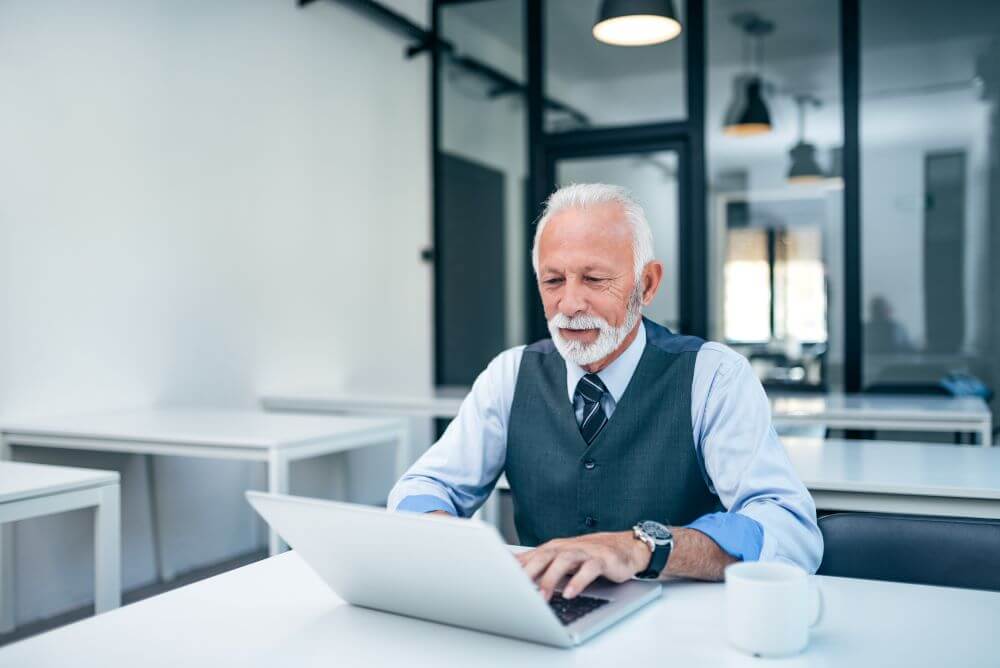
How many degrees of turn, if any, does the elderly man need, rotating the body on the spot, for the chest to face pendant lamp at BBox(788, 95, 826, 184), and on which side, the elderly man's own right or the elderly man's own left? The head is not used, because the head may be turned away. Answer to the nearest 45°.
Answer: approximately 135° to the elderly man's own right

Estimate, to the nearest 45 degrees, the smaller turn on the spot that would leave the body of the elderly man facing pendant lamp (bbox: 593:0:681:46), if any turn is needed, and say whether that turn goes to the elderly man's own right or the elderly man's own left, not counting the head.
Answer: approximately 135° to the elderly man's own right

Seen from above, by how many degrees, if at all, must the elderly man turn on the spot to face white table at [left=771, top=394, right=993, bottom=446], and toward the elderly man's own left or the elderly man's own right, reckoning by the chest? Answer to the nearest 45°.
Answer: approximately 180°

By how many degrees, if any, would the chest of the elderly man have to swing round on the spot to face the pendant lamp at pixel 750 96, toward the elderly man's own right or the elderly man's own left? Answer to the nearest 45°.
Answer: approximately 135° to the elderly man's own right

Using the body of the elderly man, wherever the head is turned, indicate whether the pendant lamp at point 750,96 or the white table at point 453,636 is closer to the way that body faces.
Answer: the white table

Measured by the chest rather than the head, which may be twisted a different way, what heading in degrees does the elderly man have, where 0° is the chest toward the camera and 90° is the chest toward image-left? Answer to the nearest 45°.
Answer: approximately 45°

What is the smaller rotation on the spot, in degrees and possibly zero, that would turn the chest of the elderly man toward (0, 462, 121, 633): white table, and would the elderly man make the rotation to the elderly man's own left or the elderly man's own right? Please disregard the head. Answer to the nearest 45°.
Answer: approximately 90° to the elderly man's own right

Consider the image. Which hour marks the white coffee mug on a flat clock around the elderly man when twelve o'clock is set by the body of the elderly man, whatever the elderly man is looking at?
The white coffee mug is roughly at 10 o'clock from the elderly man.

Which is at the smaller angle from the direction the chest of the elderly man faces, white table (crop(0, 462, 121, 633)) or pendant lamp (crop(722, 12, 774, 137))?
the white table

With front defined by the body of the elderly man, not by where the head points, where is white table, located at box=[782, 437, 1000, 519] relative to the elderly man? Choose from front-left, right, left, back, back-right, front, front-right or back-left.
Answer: back
